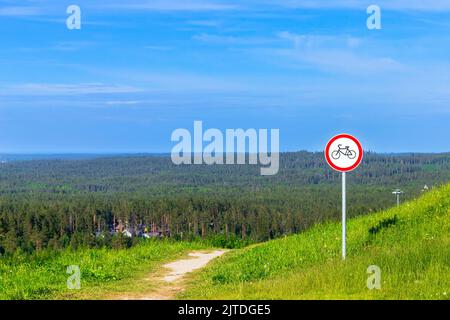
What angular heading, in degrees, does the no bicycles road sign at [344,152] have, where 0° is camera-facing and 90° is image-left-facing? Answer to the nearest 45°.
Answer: approximately 0°
